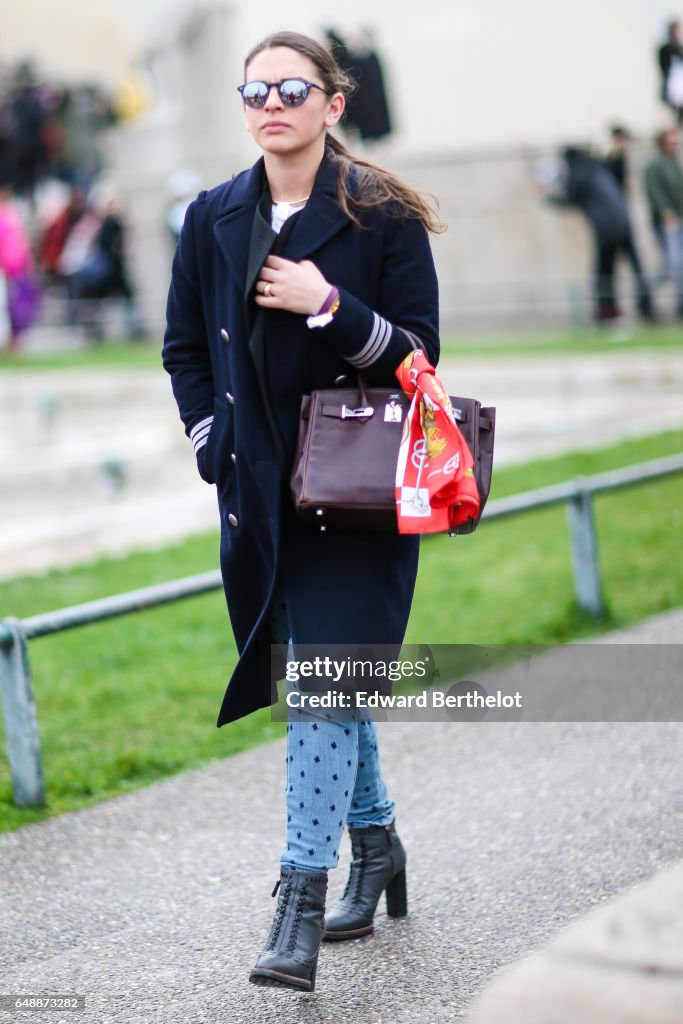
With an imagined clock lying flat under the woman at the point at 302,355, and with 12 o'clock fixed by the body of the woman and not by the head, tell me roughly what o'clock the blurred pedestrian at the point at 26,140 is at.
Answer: The blurred pedestrian is roughly at 4 o'clock from the woman.

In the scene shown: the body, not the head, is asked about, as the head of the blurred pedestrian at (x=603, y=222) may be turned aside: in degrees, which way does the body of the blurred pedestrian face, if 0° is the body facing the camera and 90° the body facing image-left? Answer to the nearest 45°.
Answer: approximately 90°

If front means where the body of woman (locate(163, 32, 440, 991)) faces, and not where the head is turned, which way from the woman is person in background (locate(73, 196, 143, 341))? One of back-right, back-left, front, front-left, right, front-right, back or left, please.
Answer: back-right

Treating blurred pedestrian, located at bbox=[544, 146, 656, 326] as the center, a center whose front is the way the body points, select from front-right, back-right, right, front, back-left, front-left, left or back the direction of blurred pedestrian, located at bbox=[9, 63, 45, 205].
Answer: front-right

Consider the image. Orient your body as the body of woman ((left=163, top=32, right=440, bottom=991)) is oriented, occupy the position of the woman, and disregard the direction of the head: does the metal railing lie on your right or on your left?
on your right

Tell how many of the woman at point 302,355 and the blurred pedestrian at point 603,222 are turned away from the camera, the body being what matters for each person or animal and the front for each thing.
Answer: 0

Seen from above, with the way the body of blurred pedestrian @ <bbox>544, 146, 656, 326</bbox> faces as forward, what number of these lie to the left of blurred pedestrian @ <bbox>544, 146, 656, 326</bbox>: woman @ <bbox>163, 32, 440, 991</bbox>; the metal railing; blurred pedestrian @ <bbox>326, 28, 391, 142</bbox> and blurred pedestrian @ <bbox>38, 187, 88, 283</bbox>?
2

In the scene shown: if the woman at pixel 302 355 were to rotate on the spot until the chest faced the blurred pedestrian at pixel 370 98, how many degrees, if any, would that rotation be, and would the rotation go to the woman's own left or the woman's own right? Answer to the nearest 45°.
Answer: approximately 135° to the woman's own right

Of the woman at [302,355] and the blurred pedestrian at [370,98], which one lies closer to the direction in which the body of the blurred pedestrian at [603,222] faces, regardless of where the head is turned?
the blurred pedestrian
